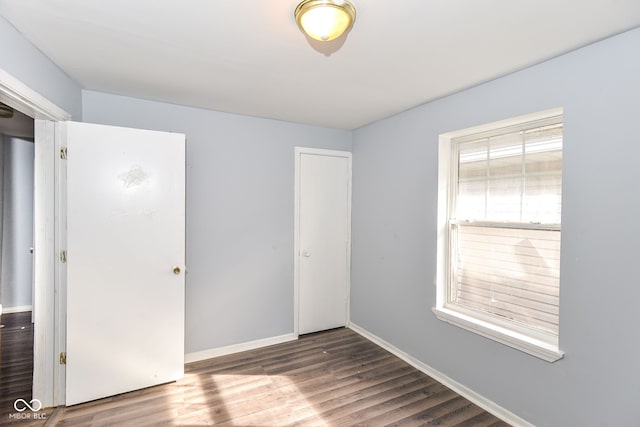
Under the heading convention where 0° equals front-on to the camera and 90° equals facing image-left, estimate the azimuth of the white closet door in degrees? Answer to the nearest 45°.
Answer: approximately 315°

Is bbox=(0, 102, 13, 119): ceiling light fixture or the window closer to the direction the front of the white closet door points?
the window

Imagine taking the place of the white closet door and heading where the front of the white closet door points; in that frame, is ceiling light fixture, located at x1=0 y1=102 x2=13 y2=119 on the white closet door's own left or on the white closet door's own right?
on the white closet door's own right

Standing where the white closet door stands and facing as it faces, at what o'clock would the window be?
The window is roughly at 12 o'clock from the white closet door.

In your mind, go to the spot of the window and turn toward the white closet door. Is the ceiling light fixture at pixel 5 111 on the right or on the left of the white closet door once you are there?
left

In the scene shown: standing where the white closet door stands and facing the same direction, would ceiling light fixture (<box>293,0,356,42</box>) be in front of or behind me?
in front

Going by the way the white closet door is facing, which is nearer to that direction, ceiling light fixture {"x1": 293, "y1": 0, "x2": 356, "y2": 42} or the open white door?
the ceiling light fixture
